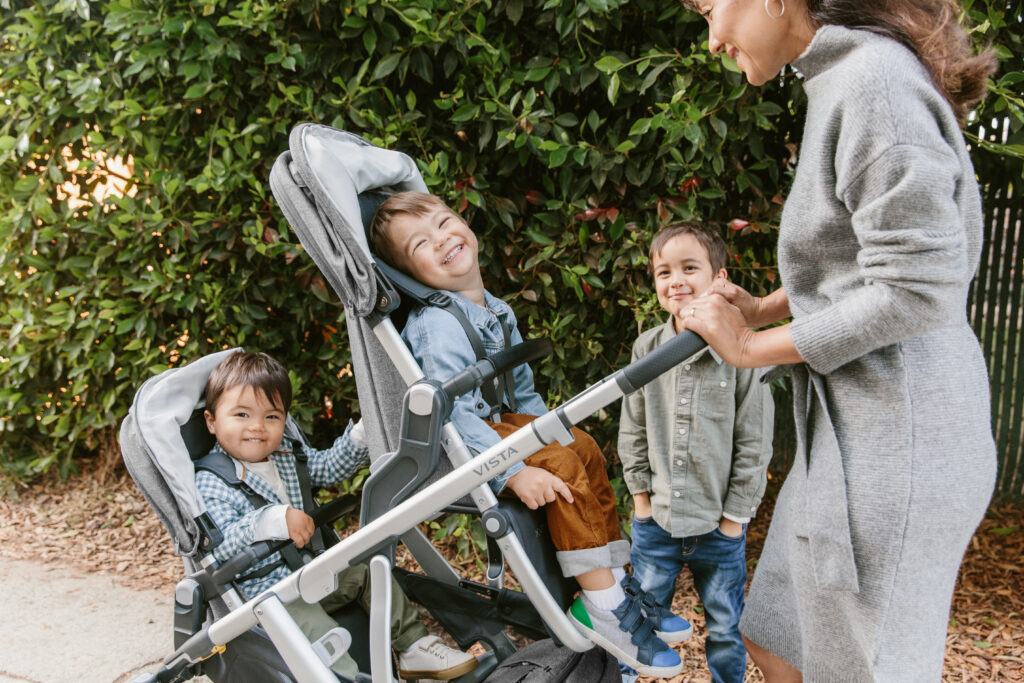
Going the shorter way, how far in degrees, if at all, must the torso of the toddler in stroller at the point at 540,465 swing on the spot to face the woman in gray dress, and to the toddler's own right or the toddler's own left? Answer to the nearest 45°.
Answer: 0° — they already face them

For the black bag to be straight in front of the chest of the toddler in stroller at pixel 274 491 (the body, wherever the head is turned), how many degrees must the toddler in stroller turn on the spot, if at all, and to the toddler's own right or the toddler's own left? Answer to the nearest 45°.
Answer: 0° — they already face it

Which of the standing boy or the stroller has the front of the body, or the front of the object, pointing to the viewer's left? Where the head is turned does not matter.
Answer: the stroller

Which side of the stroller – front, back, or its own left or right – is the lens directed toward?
left

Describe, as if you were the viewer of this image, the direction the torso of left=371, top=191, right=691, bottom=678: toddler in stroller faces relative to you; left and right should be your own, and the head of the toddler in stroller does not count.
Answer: facing the viewer and to the right of the viewer

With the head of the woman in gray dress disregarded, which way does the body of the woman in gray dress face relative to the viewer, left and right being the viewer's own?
facing to the left of the viewer

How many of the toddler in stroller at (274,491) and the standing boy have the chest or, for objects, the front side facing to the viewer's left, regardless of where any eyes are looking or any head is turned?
0

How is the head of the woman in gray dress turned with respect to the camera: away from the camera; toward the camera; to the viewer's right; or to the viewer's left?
to the viewer's left

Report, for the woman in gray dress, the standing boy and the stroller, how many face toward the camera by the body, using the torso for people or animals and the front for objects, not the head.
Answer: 1

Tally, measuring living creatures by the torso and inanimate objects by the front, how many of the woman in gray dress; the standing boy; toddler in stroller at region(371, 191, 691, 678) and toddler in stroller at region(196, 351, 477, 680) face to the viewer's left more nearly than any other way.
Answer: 1
